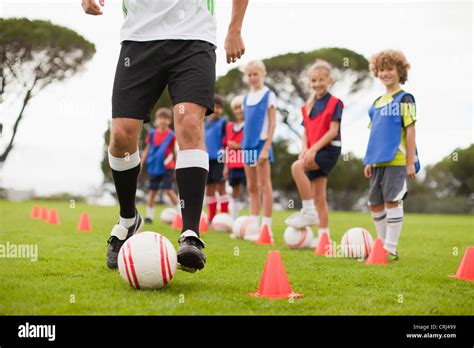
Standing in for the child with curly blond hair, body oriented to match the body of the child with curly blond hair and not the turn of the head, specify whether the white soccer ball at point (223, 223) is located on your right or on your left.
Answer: on your right

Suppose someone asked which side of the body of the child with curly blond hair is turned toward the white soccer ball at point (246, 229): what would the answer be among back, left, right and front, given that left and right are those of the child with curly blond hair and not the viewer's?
right

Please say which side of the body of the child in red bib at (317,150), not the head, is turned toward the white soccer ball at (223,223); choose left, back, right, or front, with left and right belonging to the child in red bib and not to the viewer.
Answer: right

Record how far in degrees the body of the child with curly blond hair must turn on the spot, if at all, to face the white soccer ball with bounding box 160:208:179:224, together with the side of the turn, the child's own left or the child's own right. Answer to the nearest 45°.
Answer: approximately 90° to the child's own right

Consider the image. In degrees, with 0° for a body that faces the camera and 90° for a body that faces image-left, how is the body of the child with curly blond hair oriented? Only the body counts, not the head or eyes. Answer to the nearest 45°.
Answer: approximately 45°

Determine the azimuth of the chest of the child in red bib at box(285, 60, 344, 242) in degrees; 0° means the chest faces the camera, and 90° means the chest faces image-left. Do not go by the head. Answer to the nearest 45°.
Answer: approximately 45°

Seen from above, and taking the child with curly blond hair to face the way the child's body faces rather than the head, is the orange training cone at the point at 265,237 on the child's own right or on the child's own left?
on the child's own right
